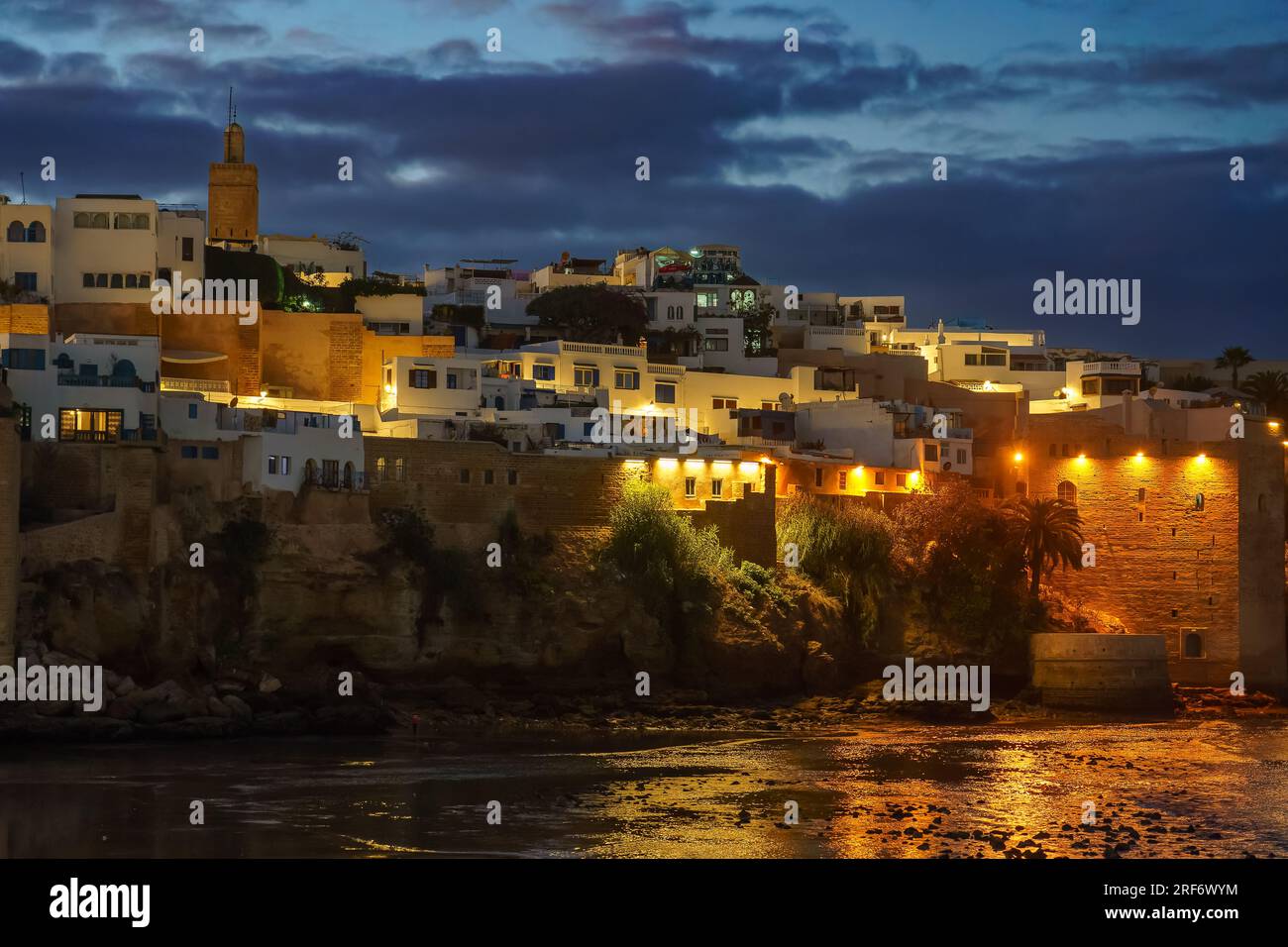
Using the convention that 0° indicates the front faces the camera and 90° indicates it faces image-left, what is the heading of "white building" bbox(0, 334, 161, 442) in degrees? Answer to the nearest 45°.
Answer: approximately 0°
